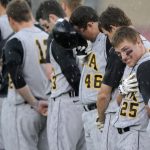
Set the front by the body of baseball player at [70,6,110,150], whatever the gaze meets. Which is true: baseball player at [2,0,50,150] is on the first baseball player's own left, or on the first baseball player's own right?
on the first baseball player's own right

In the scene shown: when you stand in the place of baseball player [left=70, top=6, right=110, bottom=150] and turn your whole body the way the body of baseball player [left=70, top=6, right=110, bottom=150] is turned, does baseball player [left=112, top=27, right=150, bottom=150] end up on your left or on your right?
on your left

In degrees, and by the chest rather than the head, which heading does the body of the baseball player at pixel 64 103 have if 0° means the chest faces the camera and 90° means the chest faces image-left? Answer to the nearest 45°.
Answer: approximately 90°
